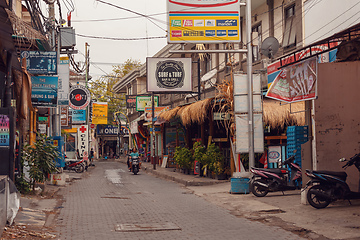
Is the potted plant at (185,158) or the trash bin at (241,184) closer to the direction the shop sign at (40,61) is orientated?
the trash bin

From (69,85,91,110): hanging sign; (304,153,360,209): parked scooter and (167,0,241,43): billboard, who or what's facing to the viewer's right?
the parked scooter

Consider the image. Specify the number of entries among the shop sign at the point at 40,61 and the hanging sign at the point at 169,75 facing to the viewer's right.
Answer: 0

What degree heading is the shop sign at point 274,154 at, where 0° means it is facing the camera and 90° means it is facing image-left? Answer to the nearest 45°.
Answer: approximately 0°

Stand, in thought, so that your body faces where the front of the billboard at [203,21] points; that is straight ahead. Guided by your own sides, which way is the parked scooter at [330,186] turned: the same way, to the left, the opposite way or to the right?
to the left

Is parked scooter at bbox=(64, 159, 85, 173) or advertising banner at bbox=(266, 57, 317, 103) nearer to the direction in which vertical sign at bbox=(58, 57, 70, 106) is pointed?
the advertising banner

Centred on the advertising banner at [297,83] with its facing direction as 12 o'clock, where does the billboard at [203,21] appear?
The billboard is roughly at 3 o'clock from the advertising banner.

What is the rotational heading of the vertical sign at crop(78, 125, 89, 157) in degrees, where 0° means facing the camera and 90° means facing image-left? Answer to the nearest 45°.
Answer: approximately 0°

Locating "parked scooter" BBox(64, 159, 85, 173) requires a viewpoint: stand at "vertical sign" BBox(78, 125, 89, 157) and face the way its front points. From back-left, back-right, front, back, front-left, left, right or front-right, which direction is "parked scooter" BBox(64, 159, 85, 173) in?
front

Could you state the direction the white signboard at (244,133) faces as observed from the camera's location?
facing the viewer

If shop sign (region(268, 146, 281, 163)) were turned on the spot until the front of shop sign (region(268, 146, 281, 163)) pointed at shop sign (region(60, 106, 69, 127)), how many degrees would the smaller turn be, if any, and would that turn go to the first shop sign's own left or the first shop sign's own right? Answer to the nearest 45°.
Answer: approximately 135° to the first shop sign's own right

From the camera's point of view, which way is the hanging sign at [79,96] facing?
toward the camera

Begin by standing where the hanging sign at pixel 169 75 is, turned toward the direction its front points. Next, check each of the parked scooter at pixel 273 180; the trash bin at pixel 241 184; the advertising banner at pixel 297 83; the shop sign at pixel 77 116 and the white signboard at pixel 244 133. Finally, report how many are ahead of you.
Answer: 4

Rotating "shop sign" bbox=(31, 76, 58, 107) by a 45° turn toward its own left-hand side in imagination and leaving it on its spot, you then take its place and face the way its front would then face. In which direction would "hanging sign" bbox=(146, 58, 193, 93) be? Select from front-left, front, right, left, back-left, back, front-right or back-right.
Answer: left

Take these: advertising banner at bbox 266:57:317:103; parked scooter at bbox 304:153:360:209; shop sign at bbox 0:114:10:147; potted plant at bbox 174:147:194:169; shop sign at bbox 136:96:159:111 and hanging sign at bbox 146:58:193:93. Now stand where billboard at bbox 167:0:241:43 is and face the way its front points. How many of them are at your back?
3
